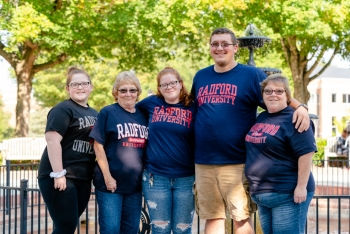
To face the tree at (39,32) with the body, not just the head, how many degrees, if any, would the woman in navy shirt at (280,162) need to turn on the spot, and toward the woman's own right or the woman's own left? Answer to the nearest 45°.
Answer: approximately 90° to the woman's own right

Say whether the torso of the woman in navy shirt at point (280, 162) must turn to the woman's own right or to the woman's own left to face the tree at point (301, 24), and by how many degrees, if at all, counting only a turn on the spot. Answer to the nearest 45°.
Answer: approximately 135° to the woman's own right

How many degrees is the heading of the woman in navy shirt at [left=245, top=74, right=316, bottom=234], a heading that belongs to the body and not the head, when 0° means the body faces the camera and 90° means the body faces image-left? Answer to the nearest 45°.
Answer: approximately 45°

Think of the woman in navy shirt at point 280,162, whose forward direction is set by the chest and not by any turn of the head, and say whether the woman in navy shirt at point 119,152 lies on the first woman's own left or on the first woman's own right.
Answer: on the first woman's own right

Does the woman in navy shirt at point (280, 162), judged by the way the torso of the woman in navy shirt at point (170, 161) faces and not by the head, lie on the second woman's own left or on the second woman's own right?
on the second woman's own left

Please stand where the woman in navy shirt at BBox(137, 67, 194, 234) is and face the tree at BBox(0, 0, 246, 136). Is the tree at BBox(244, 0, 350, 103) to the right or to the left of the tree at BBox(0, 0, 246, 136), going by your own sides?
right

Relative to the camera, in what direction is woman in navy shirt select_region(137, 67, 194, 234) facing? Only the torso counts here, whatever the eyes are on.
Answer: toward the camera

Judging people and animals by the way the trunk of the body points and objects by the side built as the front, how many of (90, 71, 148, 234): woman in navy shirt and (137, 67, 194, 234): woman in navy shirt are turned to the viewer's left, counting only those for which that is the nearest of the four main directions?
0

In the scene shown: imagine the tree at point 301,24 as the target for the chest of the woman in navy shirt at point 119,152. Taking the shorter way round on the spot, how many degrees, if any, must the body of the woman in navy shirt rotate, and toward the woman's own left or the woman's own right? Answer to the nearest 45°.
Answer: approximately 90° to the woman's own left

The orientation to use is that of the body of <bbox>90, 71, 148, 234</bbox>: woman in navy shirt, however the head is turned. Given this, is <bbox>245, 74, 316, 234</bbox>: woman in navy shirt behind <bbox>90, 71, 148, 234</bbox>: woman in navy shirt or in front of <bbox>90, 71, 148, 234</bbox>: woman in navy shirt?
in front

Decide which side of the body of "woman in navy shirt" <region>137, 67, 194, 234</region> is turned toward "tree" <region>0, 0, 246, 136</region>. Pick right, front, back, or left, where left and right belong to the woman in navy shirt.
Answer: back

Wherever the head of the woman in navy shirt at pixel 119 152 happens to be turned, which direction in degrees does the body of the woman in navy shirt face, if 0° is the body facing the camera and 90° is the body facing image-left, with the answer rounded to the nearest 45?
approximately 315°

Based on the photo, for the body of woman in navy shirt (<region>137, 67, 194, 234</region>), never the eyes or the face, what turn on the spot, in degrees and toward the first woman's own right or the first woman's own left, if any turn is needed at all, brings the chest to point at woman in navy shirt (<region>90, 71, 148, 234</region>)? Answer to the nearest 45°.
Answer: approximately 90° to the first woman's own right

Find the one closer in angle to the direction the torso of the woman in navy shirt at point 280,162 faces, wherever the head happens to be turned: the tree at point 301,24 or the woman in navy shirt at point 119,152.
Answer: the woman in navy shirt
